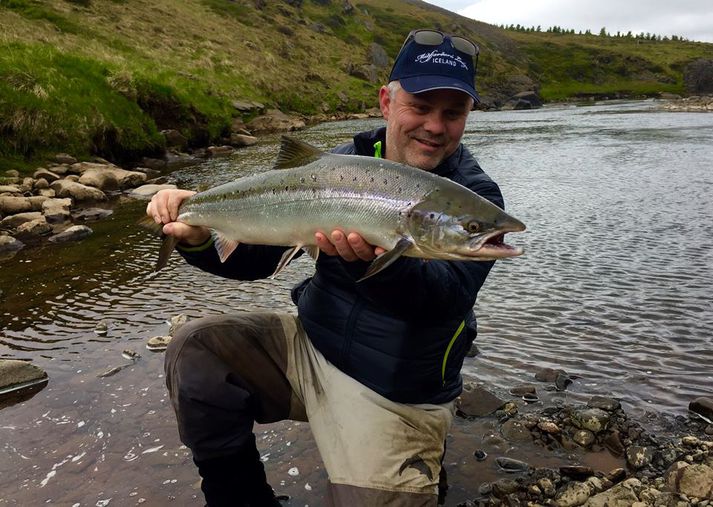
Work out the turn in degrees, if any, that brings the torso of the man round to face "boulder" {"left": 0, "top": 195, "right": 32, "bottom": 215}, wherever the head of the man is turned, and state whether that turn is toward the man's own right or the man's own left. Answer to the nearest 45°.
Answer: approximately 90° to the man's own right

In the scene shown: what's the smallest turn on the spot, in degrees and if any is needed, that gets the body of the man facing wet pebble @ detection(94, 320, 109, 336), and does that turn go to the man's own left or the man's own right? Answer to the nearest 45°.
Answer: approximately 90° to the man's own right

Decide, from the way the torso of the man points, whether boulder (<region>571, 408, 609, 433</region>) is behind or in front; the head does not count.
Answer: behind

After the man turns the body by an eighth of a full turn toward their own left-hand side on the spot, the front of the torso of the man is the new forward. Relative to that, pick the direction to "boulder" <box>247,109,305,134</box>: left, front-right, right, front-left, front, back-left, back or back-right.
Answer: back

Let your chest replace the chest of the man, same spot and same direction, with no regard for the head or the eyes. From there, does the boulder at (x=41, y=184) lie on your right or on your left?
on your right

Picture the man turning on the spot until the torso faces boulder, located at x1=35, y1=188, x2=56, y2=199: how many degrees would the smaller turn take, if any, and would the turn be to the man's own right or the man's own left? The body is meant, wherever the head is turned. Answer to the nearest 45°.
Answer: approximately 90° to the man's own right

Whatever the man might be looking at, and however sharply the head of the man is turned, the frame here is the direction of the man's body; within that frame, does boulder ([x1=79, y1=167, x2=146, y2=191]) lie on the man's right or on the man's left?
on the man's right

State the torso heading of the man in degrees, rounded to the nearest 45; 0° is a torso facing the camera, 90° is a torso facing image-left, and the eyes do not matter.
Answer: approximately 45°

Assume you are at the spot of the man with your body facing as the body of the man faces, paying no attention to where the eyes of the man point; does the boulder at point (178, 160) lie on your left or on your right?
on your right

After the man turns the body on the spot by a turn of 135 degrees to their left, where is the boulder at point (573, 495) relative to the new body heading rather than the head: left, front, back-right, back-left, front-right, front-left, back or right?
front

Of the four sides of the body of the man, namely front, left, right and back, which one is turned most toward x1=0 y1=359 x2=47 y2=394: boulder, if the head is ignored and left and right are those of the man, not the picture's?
right

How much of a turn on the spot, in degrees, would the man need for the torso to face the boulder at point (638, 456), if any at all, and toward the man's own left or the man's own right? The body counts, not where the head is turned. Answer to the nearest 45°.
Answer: approximately 135° to the man's own left
